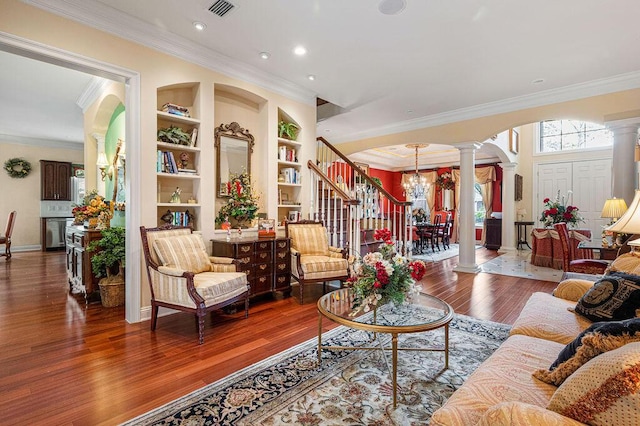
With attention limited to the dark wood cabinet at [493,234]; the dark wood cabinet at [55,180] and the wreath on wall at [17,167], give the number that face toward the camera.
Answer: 3

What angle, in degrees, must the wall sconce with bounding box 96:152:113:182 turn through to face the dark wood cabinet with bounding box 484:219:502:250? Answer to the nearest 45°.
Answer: approximately 135° to its left

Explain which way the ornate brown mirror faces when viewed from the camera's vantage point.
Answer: facing the viewer and to the right of the viewer

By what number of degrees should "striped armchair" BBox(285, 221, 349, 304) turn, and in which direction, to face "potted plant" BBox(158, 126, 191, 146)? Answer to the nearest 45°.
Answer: approximately 135° to its right

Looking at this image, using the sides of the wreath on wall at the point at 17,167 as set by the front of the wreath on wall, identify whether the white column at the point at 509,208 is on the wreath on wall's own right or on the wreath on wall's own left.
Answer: on the wreath on wall's own left

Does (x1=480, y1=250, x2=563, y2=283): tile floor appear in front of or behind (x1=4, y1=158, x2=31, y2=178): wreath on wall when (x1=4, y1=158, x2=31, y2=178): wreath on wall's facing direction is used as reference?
in front
